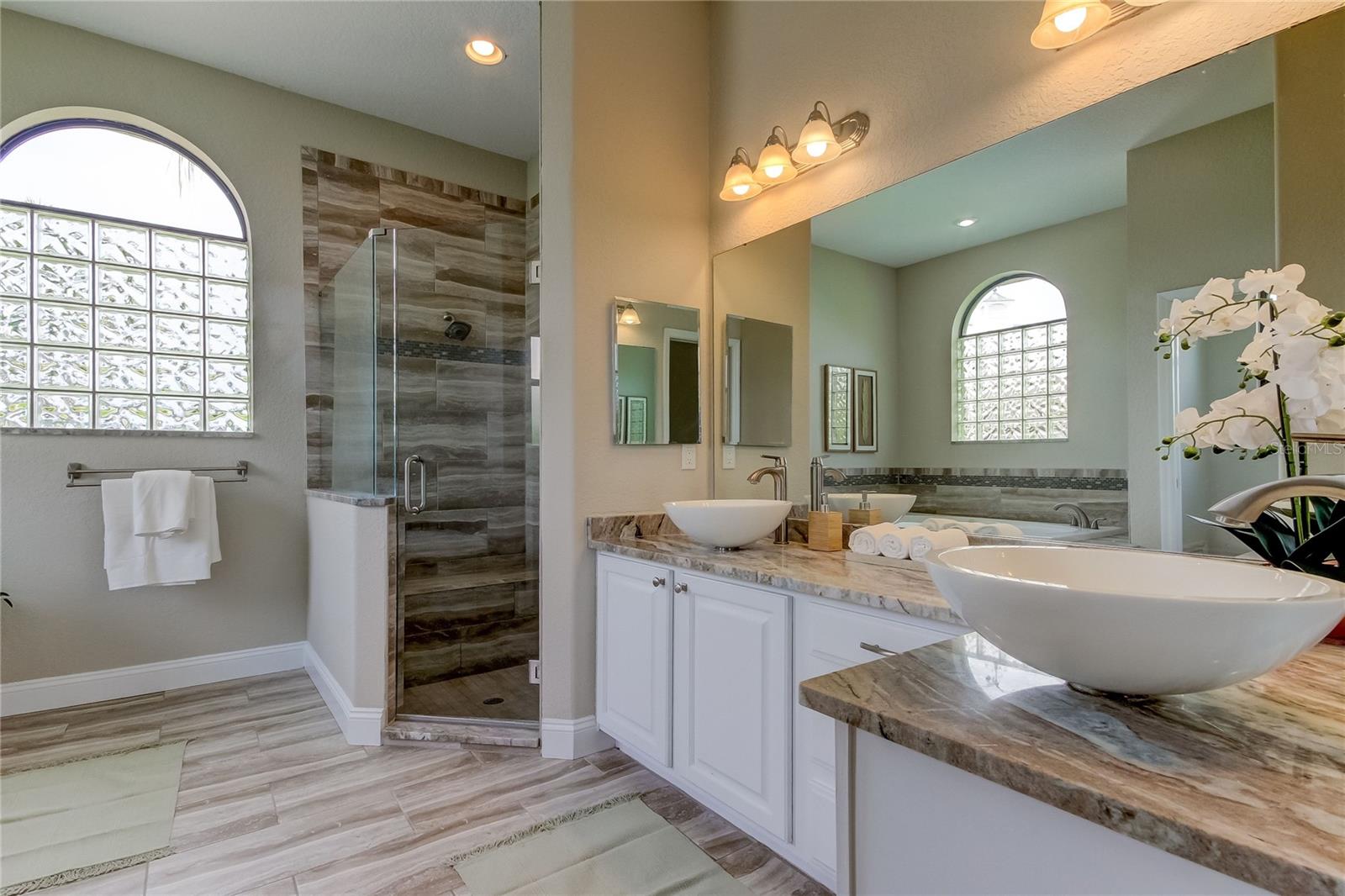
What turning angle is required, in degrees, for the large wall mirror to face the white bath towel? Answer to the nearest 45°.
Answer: approximately 45° to its right

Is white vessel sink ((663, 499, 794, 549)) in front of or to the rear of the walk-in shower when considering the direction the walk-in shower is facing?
in front

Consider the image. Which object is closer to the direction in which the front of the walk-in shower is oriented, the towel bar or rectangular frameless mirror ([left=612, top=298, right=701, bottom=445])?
the rectangular frameless mirror

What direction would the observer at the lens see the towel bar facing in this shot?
facing the viewer

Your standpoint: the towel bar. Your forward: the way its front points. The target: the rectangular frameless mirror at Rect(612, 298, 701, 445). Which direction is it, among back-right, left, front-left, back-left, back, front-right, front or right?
front-left

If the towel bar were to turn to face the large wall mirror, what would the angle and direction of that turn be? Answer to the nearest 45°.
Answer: approximately 45° to its left

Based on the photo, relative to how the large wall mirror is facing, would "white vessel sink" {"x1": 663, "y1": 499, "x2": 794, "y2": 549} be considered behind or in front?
in front

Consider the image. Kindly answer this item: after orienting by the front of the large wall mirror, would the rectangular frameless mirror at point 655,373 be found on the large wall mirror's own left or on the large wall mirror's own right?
on the large wall mirror's own right

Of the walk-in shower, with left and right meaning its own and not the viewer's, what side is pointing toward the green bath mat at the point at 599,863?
front

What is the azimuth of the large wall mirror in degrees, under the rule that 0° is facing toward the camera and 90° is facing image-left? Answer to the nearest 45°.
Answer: approximately 45°

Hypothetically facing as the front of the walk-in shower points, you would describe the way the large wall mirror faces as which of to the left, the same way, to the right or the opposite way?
to the right

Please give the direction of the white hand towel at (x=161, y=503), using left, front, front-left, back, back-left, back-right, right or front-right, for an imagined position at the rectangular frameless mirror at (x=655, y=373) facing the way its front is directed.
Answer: back-right

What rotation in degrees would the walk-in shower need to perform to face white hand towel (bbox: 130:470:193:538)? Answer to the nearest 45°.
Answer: approximately 90° to its right

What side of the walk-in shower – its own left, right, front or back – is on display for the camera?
front

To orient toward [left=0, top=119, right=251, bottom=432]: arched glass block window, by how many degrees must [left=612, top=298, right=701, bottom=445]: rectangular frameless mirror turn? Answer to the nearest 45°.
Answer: approximately 135° to its right

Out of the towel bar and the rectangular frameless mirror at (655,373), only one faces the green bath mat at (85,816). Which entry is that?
the towel bar

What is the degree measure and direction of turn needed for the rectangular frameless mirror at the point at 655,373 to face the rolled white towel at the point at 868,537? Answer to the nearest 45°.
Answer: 0° — it already faces it

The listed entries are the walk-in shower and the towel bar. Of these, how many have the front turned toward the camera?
2

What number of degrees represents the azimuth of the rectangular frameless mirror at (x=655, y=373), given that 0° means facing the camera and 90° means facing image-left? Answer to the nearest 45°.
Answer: approximately 315°

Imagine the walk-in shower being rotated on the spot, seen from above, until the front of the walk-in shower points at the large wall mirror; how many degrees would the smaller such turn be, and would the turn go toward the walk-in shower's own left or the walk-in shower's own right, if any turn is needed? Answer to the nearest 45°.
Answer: approximately 45° to the walk-in shower's own left

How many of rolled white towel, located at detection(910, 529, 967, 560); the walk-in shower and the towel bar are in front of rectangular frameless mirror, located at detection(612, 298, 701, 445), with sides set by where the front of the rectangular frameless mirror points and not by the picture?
1
